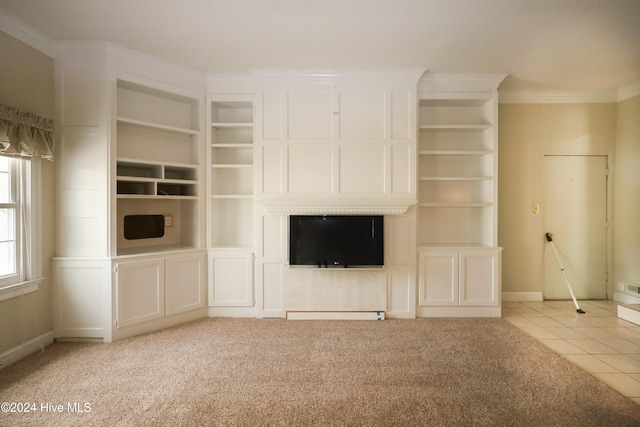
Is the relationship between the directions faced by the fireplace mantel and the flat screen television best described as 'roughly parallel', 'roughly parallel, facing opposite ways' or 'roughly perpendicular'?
roughly parallel

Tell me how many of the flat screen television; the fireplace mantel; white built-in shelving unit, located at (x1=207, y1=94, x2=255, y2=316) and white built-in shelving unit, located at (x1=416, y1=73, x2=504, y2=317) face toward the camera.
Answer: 4

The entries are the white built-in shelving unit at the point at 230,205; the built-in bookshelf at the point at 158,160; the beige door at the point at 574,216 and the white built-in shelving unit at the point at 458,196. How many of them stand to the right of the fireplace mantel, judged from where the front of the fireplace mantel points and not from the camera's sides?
2

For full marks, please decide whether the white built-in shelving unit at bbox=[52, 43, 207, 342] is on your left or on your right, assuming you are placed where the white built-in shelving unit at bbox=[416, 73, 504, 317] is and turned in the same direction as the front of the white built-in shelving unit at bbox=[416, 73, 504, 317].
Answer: on your right

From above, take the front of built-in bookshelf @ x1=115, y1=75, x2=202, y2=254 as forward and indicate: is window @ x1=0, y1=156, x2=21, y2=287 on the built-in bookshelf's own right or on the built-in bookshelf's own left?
on the built-in bookshelf's own right

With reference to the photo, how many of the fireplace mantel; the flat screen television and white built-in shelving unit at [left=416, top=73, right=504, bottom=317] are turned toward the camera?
3

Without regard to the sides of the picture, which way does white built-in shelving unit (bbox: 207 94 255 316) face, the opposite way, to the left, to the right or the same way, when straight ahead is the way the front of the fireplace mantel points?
the same way

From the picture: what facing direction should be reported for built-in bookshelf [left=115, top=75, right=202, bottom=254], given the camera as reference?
facing the viewer and to the right of the viewer

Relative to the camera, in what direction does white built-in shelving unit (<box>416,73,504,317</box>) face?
facing the viewer

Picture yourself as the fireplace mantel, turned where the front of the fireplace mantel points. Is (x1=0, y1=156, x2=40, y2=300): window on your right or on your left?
on your right

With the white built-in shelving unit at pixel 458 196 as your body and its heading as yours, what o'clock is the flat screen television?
The flat screen television is roughly at 2 o'clock from the white built-in shelving unit.

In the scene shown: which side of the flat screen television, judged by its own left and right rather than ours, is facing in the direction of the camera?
front
